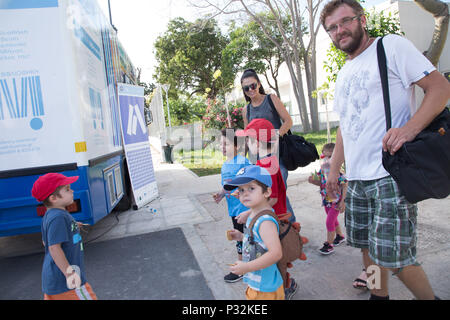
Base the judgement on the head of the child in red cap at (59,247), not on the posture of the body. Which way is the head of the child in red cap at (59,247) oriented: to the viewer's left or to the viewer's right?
to the viewer's right

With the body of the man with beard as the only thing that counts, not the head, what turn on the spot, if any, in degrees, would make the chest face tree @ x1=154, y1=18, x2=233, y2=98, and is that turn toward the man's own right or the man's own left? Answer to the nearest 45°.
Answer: approximately 90° to the man's own right

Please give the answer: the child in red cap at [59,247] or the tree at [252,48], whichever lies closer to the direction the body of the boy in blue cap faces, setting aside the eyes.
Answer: the child in red cap

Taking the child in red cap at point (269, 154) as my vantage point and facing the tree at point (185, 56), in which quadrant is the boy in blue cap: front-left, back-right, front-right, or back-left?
back-left

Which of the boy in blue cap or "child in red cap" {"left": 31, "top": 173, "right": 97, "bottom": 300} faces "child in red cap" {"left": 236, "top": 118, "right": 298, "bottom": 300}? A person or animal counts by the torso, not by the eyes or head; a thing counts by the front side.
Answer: "child in red cap" {"left": 31, "top": 173, "right": 97, "bottom": 300}

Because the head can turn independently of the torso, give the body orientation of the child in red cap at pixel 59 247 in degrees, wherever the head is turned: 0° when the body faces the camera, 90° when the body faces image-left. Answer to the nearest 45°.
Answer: approximately 270°

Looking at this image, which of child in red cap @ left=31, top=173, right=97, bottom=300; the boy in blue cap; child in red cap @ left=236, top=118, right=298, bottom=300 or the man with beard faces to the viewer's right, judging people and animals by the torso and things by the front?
child in red cap @ left=31, top=173, right=97, bottom=300

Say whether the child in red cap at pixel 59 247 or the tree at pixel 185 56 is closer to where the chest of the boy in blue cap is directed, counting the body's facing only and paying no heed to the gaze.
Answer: the child in red cap

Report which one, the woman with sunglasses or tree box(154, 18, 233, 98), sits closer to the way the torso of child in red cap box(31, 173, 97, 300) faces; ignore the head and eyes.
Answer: the woman with sunglasses

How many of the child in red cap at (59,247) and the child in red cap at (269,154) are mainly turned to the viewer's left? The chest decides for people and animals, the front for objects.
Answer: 1

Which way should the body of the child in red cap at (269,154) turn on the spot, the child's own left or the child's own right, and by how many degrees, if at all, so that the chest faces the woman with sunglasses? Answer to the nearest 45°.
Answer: approximately 90° to the child's own right

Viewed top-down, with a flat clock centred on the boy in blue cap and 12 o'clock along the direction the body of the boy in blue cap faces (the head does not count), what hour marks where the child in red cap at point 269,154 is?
The child in red cap is roughly at 5 o'clock from the boy in blue cap.

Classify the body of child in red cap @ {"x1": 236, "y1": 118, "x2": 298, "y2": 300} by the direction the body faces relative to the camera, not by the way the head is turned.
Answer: to the viewer's left

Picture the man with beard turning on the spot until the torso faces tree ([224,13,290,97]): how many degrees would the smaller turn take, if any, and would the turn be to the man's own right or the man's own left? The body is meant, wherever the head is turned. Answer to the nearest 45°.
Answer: approximately 135° to the man's own right
